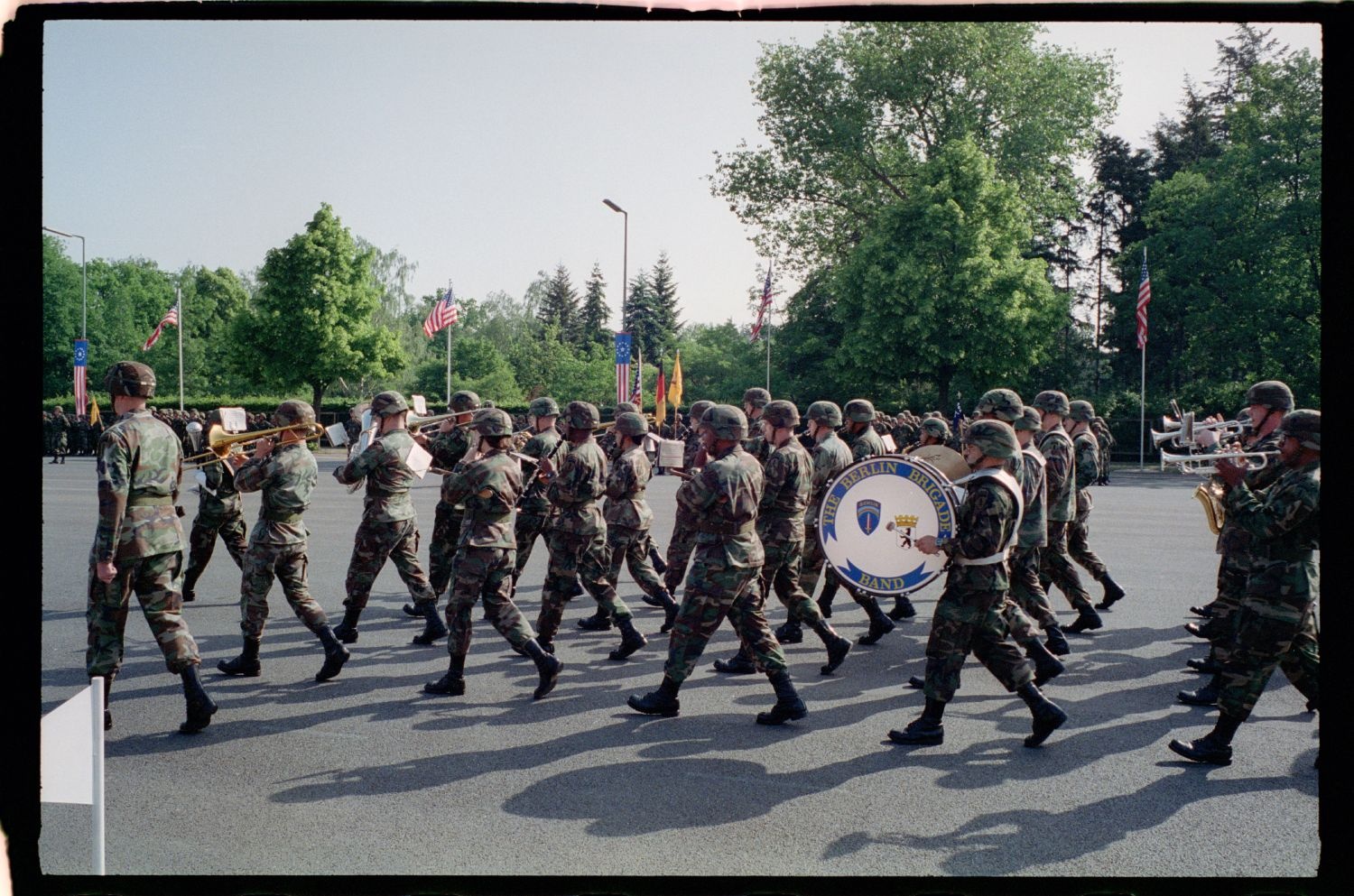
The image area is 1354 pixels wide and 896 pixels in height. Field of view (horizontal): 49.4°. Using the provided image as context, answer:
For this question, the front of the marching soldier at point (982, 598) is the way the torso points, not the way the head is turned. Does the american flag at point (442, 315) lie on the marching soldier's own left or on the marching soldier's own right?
on the marching soldier's own right

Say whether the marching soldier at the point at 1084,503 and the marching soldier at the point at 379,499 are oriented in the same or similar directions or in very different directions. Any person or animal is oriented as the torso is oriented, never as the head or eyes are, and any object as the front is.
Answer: same or similar directions

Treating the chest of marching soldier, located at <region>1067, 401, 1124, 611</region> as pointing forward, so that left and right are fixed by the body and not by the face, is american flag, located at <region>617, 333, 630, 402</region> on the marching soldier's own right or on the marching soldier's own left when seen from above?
on the marching soldier's own right

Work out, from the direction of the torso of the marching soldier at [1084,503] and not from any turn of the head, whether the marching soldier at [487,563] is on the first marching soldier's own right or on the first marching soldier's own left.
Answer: on the first marching soldier's own left

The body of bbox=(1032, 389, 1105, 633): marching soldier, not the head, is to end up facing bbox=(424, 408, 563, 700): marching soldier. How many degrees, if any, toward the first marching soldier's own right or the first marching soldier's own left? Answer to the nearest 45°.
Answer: approximately 45° to the first marching soldier's own left

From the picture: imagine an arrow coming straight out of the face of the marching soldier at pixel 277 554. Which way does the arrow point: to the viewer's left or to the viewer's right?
to the viewer's left

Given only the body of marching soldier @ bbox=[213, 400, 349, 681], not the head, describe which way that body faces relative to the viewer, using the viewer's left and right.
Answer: facing away from the viewer and to the left of the viewer

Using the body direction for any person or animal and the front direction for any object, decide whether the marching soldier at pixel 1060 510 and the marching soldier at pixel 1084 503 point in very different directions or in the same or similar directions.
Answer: same or similar directions

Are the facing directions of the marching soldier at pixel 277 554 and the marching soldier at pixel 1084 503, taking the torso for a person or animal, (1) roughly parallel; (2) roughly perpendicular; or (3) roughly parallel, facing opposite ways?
roughly parallel

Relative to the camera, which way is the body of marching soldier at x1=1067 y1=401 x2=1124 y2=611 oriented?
to the viewer's left

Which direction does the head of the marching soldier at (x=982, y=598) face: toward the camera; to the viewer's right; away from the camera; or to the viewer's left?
to the viewer's left

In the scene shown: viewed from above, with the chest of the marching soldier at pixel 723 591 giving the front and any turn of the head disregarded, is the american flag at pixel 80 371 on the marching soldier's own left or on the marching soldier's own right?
on the marching soldier's own right

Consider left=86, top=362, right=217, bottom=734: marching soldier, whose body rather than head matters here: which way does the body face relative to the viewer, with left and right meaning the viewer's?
facing away from the viewer and to the left of the viewer

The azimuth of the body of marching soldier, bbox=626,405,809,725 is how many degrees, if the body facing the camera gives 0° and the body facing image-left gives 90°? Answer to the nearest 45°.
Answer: approximately 90°

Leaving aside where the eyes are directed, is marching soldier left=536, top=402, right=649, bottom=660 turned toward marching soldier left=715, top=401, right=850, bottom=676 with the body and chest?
no

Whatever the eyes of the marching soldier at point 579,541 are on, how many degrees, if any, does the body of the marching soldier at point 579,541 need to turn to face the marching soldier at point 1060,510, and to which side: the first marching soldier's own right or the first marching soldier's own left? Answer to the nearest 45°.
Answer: approximately 135° to the first marching soldier's own right

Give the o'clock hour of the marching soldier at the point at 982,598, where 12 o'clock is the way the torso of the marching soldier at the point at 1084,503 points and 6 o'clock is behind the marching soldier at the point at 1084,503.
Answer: the marching soldier at the point at 982,598 is roughly at 9 o'clock from the marching soldier at the point at 1084,503.

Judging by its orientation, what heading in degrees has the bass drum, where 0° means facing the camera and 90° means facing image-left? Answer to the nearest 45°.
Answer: approximately 0°

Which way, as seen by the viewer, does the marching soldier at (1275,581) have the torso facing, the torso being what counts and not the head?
to the viewer's left

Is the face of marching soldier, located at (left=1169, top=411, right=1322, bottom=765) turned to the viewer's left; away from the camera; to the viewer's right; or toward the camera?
to the viewer's left
